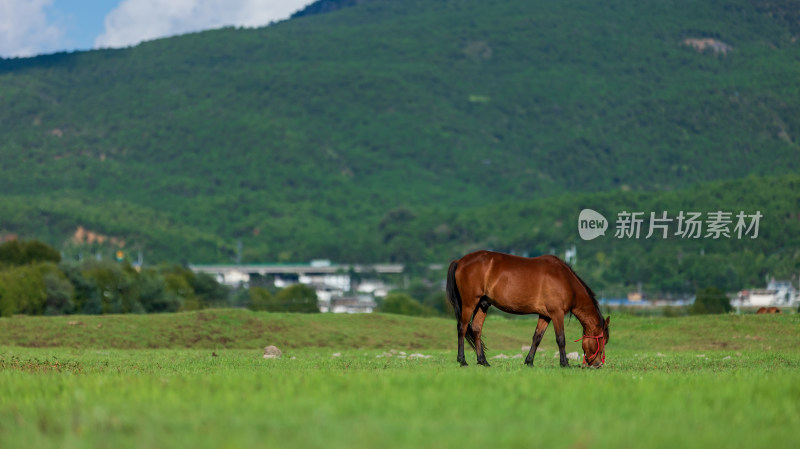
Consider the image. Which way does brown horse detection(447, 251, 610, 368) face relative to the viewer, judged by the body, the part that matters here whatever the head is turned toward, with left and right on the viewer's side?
facing to the right of the viewer
